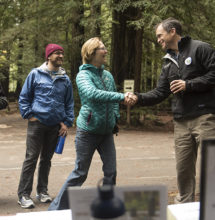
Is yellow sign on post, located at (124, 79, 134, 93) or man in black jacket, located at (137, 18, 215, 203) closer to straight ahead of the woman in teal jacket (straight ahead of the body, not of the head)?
the man in black jacket

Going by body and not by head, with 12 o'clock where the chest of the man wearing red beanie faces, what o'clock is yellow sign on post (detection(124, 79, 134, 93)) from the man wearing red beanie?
The yellow sign on post is roughly at 8 o'clock from the man wearing red beanie.

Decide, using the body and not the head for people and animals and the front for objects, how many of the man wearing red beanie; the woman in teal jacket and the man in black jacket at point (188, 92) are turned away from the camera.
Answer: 0

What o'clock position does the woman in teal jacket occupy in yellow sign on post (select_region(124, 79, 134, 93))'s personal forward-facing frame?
The woman in teal jacket is roughly at 12 o'clock from the yellow sign on post.

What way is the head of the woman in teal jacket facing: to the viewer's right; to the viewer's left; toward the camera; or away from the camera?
to the viewer's right

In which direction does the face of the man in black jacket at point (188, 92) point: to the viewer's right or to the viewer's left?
to the viewer's left

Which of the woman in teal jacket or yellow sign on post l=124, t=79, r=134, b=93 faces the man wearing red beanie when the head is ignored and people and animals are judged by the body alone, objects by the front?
the yellow sign on post

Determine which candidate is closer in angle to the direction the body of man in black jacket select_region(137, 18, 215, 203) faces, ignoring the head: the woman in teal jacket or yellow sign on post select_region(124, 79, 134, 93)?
the woman in teal jacket

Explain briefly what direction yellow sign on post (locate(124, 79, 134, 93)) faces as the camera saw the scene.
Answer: facing the viewer

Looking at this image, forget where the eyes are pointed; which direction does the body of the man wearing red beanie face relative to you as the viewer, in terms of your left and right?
facing the viewer and to the right of the viewer

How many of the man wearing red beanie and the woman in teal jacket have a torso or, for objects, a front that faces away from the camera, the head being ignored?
0

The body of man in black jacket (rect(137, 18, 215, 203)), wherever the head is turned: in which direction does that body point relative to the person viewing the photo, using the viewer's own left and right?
facing the viewer and to the left of the viewer

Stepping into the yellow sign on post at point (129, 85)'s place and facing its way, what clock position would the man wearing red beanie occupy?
The man wearing red beanie is roughly at 12 o'clock from the yellow sign on post.

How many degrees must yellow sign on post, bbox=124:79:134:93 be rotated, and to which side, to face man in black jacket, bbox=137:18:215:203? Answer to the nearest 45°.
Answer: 0° — it already faces them

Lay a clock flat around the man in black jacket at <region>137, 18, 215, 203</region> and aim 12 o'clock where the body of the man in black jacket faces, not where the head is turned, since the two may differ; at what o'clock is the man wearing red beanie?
The man wearing red beanie is roughly at 2 o'clock from the man in black jacket.

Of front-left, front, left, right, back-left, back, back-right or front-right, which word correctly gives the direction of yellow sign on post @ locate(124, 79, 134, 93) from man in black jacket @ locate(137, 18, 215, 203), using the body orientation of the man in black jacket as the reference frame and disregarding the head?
back-right
